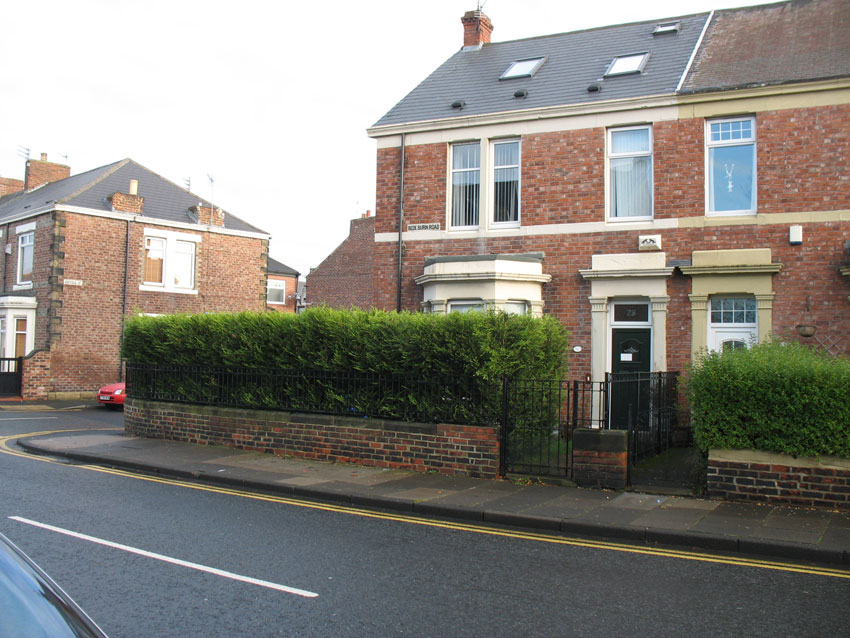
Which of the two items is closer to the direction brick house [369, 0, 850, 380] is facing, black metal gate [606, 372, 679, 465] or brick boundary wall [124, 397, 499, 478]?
the black metal gate

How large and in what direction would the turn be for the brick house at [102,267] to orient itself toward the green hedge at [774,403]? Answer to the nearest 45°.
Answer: approximately 45° to its left

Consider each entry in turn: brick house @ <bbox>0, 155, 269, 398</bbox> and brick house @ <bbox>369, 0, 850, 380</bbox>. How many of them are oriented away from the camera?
0

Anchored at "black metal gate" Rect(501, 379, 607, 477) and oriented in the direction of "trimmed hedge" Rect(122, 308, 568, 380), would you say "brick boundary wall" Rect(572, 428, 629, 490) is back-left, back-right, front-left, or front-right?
back-left

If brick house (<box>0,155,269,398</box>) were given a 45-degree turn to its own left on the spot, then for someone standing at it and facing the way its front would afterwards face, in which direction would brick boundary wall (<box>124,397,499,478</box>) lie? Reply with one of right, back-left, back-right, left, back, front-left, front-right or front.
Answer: front

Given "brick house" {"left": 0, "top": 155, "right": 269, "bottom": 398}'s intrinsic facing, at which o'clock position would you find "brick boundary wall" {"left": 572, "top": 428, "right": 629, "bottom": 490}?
The brick boundary wall is roughly at 10 o'clock from the brick house.

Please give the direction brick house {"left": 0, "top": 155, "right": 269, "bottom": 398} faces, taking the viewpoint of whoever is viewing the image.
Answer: facing the viewer and to the left of the viewer

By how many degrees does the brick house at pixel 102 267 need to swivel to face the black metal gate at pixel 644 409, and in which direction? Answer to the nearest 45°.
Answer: approximately 45° to its left

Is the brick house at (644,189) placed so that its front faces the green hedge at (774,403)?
yes

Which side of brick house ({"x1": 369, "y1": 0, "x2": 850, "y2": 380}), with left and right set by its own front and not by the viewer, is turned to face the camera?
front

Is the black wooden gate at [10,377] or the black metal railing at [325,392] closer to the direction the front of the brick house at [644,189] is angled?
the black metal railing

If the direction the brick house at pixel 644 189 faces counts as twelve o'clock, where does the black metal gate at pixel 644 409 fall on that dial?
The black metal gate is roughly at 12 o'clock from the brick house.

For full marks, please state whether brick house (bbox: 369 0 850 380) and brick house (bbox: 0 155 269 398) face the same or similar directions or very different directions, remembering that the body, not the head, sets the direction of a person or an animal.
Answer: same or similar directions

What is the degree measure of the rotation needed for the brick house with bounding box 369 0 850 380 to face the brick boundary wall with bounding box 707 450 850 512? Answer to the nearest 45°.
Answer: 0° — it already faces it

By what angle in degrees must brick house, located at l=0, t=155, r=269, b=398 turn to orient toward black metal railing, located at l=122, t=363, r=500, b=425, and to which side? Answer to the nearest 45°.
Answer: approximately 45° to its left

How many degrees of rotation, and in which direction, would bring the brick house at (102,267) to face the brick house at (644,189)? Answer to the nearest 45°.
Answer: approximately 90° to its left
